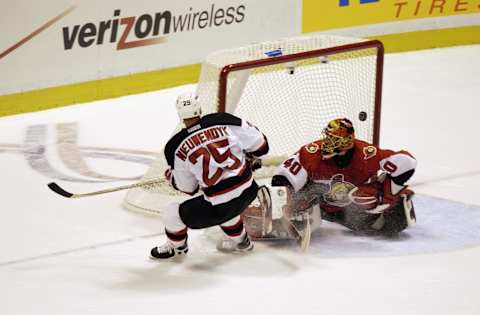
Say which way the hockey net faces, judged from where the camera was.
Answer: facing the viewer and to the right of the viewer

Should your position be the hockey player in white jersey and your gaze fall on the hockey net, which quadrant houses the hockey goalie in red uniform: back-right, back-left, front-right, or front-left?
front-right

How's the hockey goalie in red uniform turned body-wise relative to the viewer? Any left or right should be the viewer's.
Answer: facing the viewer

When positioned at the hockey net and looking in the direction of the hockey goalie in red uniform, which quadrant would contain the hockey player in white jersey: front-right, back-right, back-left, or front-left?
front-right

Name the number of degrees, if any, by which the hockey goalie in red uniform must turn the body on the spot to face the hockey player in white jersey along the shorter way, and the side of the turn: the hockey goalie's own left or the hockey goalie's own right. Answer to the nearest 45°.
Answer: approximately 45° to the hockey goalie's own right

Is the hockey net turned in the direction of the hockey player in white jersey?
no

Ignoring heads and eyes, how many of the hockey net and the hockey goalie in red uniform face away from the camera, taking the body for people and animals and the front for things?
0
